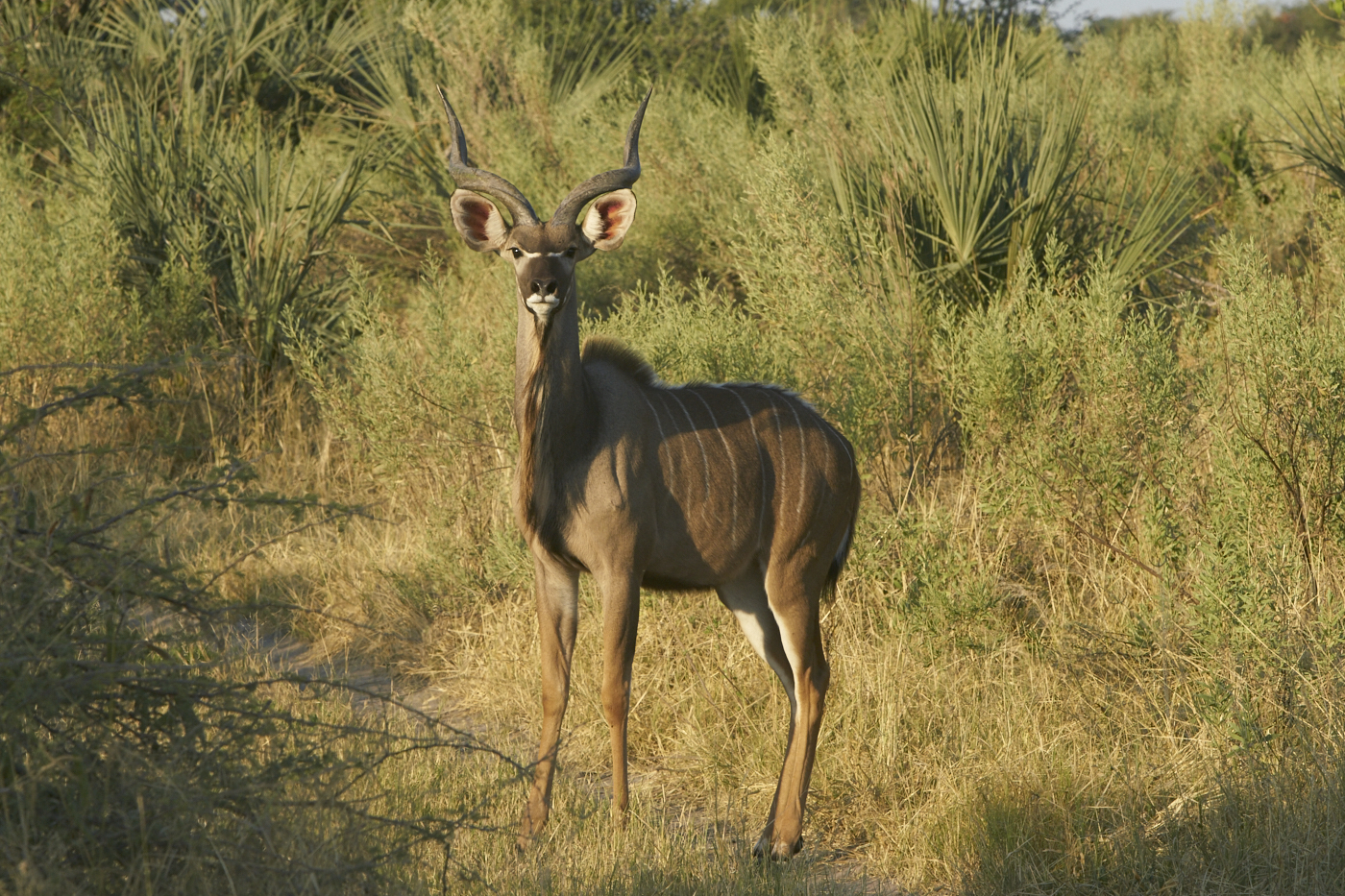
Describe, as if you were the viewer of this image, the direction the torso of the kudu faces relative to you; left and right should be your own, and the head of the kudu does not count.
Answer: facing the viewer and to the left of the viewer
